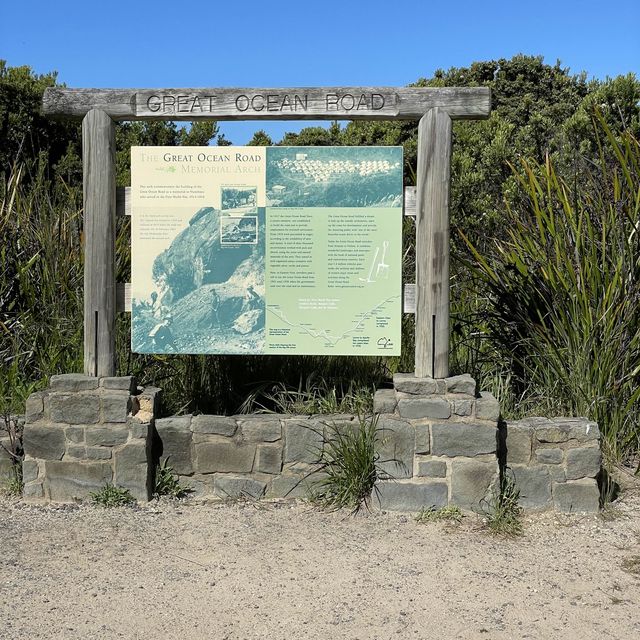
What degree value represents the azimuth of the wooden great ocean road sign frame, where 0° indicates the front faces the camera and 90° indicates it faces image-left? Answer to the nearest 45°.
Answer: approximately 0°

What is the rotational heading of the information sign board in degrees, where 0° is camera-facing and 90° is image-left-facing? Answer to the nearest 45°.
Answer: approximately 0°

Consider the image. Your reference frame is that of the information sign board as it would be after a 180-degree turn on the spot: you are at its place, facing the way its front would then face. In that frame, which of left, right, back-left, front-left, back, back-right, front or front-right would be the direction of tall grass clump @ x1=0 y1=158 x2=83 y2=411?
front-left
